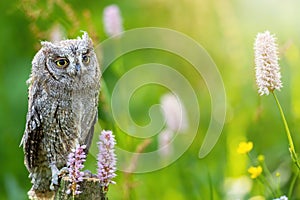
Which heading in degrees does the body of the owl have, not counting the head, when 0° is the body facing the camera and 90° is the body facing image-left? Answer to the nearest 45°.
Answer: approximately 315°

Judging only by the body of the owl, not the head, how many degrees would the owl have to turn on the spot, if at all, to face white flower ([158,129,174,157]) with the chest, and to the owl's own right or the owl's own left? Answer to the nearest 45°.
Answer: approximately 90° to the owl's own left

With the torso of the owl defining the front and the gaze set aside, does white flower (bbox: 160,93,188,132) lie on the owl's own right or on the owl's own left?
on the owl's own left
